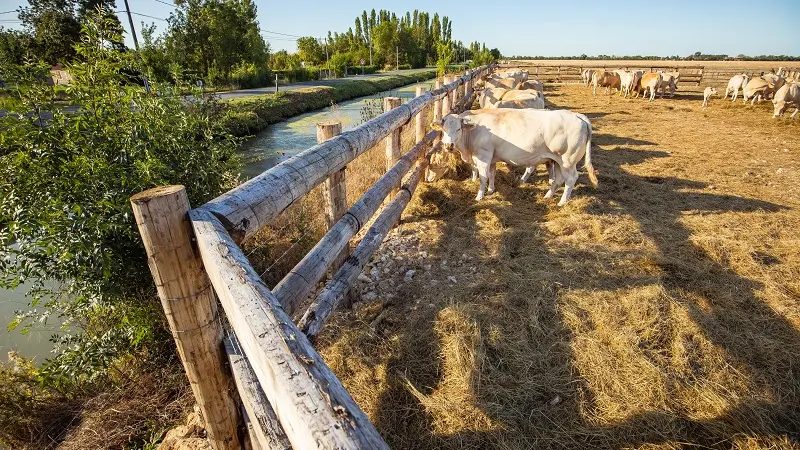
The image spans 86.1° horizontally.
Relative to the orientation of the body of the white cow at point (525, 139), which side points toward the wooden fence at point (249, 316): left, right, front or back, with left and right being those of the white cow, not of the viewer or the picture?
left

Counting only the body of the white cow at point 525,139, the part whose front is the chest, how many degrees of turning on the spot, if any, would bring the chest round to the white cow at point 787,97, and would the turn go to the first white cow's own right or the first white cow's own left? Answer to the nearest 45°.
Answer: approximately 135° to the first white cow's own right

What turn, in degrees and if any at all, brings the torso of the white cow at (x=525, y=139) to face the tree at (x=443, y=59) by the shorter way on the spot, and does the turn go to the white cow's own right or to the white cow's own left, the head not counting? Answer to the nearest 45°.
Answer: approximately 90° to the white cow's own right

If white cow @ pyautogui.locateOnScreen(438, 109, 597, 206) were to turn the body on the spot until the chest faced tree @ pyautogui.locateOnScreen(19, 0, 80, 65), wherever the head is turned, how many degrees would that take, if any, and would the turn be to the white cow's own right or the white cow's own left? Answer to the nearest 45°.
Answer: approximately 45° to the white cow's own right

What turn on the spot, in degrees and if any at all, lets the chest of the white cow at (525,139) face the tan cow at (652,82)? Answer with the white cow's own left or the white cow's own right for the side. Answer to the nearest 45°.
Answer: approximately 90° to the white cow's own right

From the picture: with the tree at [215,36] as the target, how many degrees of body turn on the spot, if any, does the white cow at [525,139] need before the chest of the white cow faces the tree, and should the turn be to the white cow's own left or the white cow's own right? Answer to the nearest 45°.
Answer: approximately 45° to the white cow's own right

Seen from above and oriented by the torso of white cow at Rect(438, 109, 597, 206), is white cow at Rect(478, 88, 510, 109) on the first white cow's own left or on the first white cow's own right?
on the first white cow's own right

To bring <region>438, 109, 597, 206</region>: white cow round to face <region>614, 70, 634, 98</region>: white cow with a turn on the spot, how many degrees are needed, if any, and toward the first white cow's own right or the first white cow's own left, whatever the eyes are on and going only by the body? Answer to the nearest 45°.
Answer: approximately 90° to the first white cow's own right

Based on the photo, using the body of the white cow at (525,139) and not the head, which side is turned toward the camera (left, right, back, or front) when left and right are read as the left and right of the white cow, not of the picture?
left

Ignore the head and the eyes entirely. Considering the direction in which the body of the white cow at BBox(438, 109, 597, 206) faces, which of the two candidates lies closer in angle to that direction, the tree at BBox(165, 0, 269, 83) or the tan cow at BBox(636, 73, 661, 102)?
the tree

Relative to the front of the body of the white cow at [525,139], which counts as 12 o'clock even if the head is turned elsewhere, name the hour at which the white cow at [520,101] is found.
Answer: the white cow at [520,101] is roughly at 3 o'clock from the white cow at [525,139].

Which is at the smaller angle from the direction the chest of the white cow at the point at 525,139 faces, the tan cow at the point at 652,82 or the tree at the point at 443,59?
the tree

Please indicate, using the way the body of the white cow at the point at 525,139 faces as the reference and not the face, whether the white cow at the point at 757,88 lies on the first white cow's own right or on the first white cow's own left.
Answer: on the first white cow's own right
